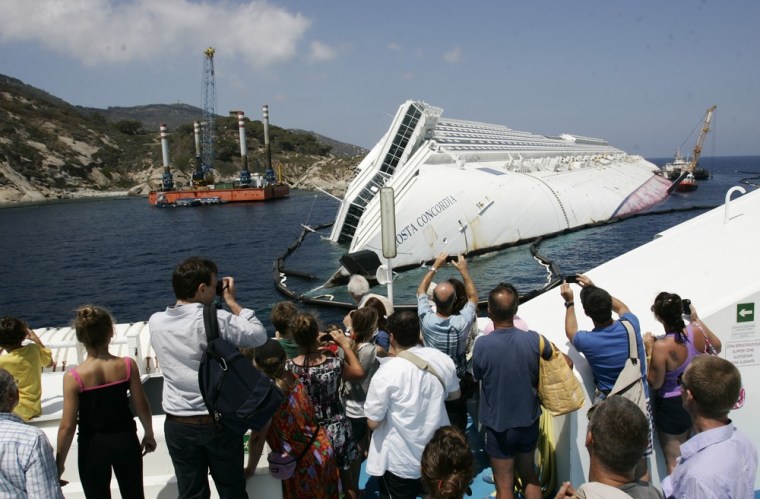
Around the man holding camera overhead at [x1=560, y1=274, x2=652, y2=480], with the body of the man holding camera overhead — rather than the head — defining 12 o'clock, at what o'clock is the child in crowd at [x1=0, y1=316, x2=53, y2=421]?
The child in crowd is roughly at 10 o'clock from the man holding camera overhead.

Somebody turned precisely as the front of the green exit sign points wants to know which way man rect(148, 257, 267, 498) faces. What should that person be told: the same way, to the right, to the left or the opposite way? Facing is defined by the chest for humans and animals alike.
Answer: the opposite way

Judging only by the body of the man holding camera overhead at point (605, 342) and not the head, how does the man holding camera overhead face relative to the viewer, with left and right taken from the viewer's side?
facing away from the viewer and to the left of the viewer

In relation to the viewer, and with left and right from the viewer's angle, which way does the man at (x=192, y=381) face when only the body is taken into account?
facing away from the viewer and to the right of the viewer

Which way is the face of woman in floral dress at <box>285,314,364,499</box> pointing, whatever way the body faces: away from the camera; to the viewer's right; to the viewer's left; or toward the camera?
away from the camera

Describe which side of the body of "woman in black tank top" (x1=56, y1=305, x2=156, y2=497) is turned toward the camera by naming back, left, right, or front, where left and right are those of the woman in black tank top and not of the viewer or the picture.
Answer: back

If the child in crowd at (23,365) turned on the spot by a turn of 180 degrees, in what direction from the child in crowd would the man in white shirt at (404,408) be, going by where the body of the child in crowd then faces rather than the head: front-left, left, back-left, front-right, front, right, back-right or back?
front-left

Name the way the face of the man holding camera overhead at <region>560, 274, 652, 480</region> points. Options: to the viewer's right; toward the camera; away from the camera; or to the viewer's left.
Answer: away from the camera

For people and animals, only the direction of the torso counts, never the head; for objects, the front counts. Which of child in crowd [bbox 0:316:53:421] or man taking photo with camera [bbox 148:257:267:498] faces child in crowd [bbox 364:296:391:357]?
the man taking photo with camera

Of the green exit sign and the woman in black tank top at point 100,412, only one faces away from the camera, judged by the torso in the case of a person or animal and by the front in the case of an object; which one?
the woman in black tank top

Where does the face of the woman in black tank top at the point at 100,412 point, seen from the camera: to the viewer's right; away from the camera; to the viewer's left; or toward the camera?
away from the camera

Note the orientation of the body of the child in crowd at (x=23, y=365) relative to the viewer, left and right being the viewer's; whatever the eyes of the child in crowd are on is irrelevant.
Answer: facing away from the viewer
